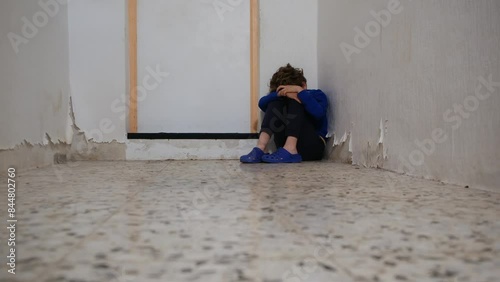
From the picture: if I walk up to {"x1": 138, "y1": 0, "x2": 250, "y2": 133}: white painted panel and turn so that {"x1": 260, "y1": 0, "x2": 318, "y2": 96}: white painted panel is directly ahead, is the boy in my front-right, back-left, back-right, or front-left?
front-right

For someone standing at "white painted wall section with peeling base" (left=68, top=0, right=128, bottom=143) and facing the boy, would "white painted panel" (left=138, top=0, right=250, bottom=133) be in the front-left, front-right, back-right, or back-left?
front-left

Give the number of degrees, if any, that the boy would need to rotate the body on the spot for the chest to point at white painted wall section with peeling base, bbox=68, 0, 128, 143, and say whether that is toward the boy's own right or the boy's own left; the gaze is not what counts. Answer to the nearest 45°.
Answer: approximately 45° to the boy's own right

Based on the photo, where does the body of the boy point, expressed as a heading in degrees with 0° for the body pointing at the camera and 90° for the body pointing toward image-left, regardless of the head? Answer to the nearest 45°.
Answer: approximately 45°

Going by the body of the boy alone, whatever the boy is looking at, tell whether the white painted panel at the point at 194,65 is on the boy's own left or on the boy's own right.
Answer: on the boy's own right
